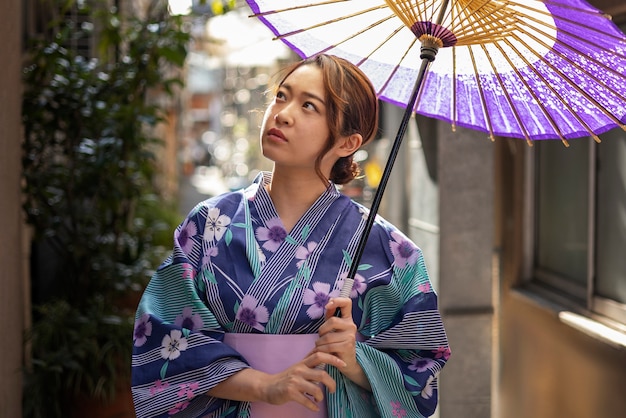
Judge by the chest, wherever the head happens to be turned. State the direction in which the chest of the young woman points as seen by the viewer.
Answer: toward the camera

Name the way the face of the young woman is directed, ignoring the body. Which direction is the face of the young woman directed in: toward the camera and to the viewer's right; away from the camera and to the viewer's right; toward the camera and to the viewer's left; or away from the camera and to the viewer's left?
toward the camera and to the viewer's left

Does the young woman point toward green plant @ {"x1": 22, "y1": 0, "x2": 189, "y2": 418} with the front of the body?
no
